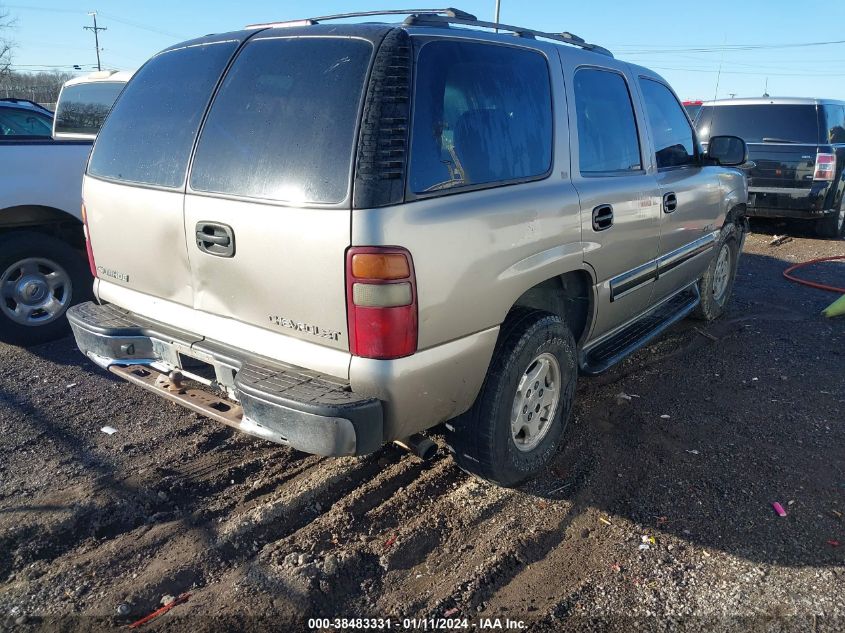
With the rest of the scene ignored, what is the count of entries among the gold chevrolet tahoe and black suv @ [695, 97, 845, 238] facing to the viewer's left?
0

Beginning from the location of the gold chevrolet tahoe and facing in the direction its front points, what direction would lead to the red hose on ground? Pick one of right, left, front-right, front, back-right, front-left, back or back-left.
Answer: front

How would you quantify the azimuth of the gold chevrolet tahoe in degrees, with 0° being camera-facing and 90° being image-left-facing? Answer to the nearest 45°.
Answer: approximately 225°

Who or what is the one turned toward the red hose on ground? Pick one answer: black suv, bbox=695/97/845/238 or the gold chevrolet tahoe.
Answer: the gold chevrolet tahoe

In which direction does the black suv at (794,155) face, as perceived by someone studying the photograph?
facing away from the viewer and to the right of the viewer

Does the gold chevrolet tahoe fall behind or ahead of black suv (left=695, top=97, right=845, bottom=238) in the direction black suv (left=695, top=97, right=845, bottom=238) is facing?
behind

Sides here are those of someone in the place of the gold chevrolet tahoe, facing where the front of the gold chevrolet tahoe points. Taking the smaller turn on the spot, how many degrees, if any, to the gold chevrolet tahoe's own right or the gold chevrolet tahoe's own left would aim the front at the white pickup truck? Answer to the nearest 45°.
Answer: approximately 90° to the gold chevrolet tahoe's own left

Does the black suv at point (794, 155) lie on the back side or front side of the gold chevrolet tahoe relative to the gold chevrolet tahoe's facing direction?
on the front side

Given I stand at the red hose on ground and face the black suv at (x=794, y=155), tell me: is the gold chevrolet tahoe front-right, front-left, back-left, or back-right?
back-left

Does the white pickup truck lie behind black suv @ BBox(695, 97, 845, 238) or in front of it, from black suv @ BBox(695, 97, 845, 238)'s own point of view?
behind
